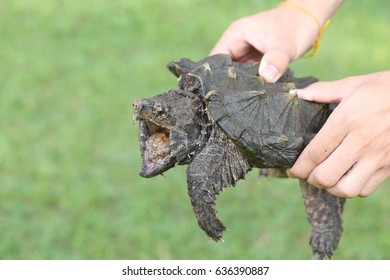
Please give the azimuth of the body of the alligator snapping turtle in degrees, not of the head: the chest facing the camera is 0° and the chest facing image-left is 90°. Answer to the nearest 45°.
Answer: approximately 90°
